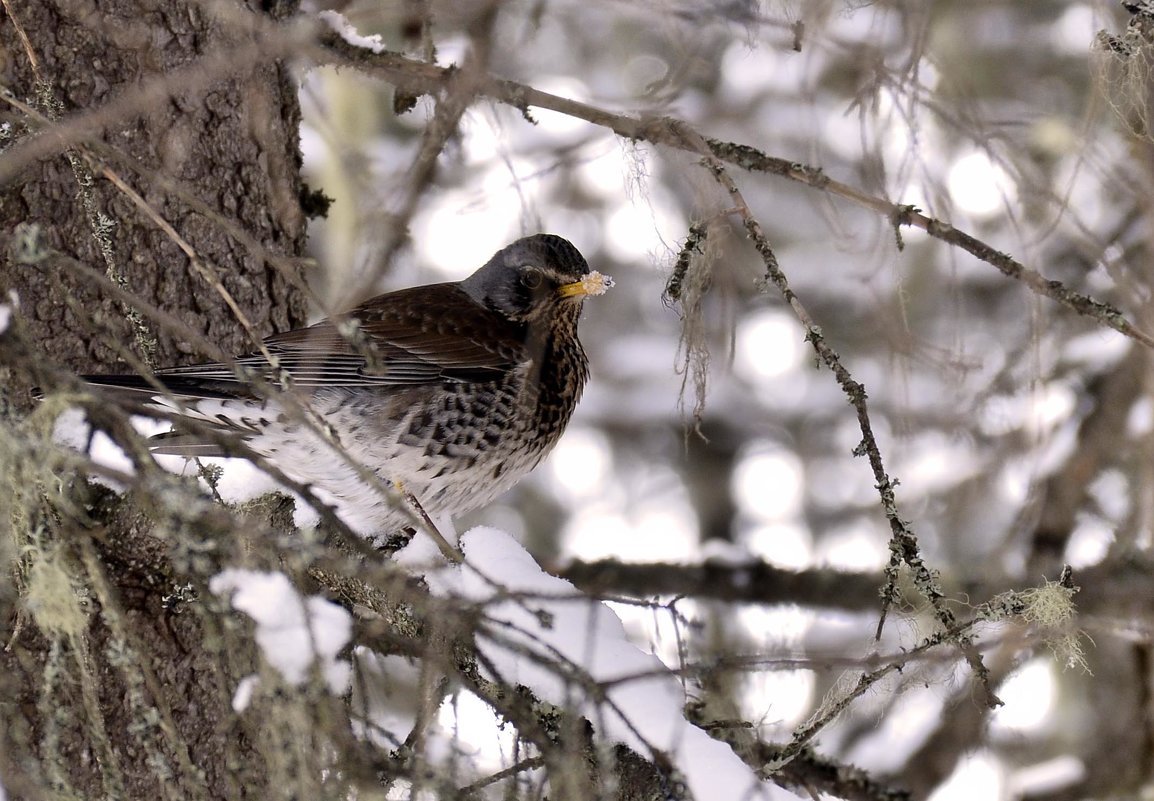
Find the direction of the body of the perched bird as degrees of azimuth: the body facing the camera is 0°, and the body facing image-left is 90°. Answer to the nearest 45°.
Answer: approximately 270°

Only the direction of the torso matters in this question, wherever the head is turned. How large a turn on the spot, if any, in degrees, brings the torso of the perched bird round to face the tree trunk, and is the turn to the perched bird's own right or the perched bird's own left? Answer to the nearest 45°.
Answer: approximately 135° to the perched bird's own right
